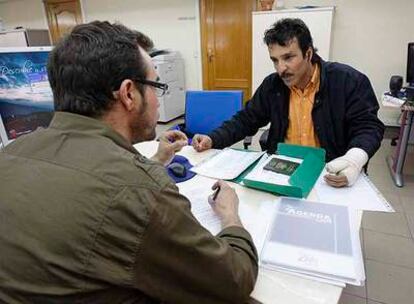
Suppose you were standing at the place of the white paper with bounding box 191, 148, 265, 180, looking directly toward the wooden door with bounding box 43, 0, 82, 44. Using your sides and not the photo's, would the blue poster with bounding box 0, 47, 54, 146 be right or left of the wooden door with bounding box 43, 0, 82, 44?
left

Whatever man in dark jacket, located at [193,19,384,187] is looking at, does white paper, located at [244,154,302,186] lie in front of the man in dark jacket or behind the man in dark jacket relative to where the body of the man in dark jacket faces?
in front

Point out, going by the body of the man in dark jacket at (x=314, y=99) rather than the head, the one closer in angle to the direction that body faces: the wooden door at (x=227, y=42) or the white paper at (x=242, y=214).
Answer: the white paper

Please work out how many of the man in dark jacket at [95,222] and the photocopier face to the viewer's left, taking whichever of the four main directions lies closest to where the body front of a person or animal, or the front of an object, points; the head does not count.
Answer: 0

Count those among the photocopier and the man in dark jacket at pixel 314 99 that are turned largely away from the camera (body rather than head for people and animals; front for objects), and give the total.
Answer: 0

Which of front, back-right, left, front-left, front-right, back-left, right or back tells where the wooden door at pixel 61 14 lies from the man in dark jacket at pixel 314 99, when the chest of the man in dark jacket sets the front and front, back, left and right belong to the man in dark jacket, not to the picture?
right

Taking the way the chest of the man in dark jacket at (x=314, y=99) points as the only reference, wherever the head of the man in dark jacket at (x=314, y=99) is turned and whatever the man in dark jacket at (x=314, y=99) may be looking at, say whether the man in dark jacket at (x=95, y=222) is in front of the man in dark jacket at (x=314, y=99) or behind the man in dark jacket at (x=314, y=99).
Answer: in front

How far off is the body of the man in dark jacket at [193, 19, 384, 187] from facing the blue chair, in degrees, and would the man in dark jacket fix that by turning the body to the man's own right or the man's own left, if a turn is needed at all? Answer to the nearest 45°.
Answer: approximately 90° to the man's own right

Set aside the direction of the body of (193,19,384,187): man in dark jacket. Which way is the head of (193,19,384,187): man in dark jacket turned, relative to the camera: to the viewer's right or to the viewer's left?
to the viewer's left

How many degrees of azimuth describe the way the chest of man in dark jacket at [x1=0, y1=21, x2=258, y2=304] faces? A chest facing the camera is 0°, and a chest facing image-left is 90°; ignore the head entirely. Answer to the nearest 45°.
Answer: approximately 225°

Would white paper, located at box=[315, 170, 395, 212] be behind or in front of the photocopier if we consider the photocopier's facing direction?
in front
